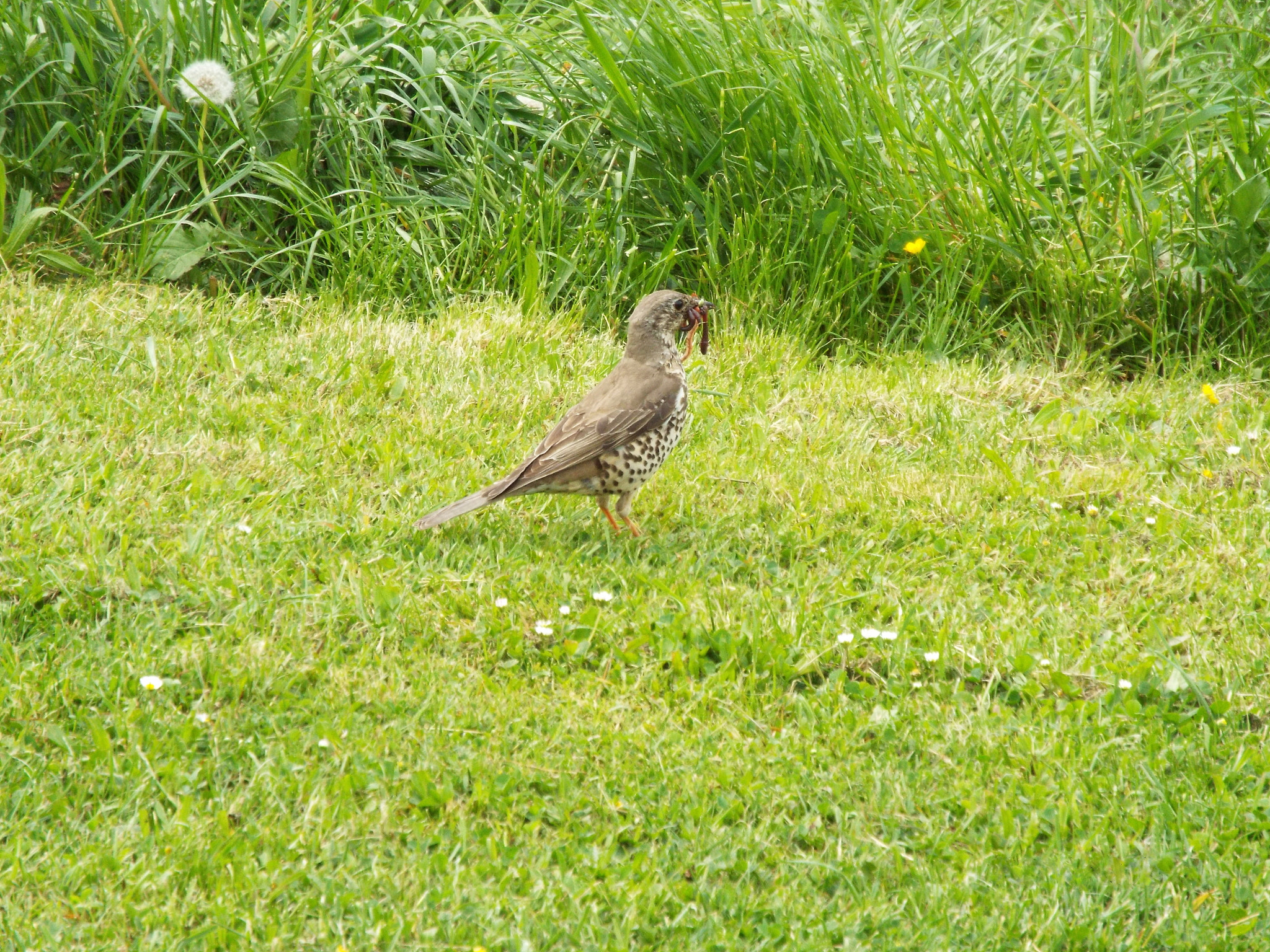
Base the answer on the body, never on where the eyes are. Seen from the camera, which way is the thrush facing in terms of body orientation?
to the viewer's right

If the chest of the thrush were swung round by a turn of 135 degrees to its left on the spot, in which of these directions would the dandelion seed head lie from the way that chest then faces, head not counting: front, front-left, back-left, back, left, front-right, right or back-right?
front
